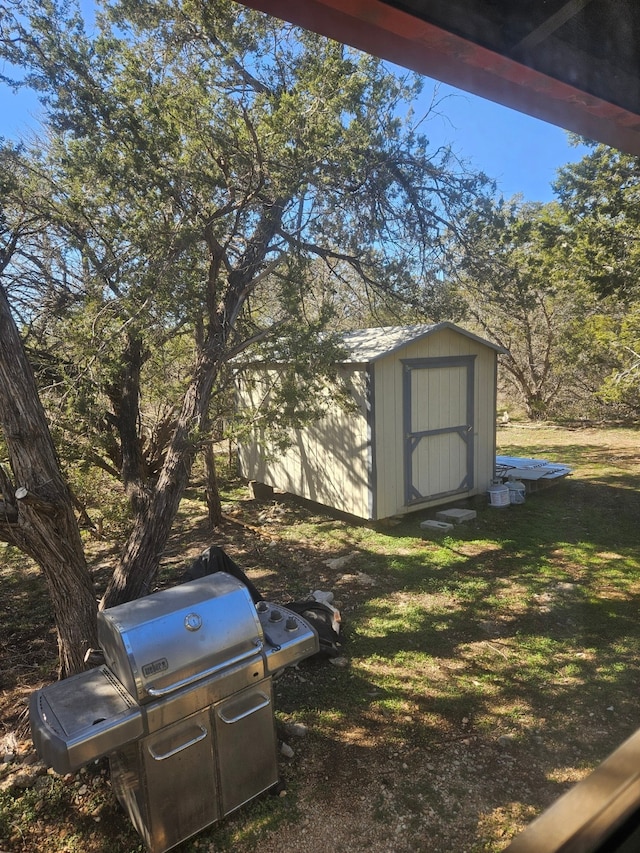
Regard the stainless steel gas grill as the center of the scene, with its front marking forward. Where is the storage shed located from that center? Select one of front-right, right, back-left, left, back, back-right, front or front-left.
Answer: left

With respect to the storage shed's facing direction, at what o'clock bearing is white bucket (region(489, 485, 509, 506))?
The white bucket is roughly at 10 o'clock from the storage shed.

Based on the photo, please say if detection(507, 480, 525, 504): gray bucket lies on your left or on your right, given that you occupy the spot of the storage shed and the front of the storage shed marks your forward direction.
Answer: on your left

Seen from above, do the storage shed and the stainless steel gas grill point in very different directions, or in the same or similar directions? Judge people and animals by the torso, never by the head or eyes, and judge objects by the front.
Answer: same or similar directions

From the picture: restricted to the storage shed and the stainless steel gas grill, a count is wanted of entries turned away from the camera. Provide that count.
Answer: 0

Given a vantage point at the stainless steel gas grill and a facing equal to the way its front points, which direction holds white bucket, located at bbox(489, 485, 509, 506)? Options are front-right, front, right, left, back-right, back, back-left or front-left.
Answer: left

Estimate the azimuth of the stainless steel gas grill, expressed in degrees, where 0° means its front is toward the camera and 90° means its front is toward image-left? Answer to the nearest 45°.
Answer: approximately 315°

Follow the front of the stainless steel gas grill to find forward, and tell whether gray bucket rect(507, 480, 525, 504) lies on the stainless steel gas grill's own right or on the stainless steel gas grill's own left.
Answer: on the stainless steel gas grill's own left

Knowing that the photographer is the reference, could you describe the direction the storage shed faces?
facing the viewer and to the right of the viewer

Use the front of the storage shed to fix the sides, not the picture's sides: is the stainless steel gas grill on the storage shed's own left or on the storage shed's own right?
on the storage shed's own right
